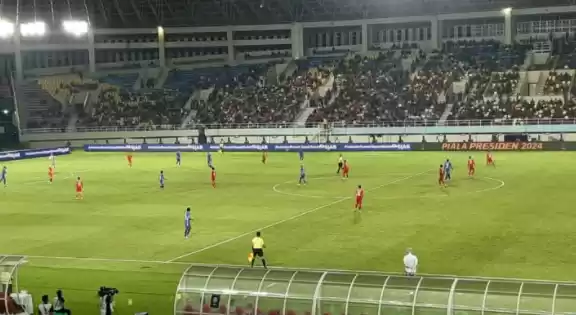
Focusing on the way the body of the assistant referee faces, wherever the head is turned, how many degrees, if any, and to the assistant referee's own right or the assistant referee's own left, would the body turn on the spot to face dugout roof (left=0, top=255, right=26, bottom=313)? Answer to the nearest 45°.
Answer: approximately 135° to the assistant referee's own left

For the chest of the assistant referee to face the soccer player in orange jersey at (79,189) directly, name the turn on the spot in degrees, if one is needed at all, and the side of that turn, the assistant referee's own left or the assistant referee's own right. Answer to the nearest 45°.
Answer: approximately 45° to the assistant referee's own left

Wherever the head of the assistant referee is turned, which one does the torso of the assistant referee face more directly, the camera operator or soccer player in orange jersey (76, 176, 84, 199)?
the soccer player in orange jersey

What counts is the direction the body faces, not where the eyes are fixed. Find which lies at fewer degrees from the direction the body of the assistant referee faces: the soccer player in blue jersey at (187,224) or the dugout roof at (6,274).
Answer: the soccer player in blue jersey

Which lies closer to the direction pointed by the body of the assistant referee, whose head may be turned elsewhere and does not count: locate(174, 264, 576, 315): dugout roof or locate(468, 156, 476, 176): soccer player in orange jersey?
the soccer player in orange jersey

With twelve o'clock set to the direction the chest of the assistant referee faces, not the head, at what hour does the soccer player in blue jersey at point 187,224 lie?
The soccer player in blue jersey is roughly at 11 o'clock from the assistant referee.

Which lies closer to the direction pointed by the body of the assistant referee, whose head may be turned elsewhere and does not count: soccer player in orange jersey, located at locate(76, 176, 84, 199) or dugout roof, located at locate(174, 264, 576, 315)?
the soccer player in orange jersey

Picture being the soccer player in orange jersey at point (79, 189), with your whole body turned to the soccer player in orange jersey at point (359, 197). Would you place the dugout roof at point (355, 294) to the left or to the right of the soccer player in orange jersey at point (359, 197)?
right

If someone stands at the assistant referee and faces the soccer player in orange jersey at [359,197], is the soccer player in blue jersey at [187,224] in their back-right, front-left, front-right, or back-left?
front-left

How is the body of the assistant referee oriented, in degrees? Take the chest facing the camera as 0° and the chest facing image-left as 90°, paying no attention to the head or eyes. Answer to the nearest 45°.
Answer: approximately 180°

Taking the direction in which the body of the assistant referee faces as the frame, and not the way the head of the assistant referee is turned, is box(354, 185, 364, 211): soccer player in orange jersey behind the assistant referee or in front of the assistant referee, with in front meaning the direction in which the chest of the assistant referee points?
in front

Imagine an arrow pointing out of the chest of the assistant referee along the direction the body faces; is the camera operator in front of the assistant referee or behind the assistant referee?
behind

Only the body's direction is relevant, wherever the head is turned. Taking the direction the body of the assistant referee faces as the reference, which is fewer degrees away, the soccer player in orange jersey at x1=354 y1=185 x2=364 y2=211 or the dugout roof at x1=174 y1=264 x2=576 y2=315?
the soccer player in orange jersey
